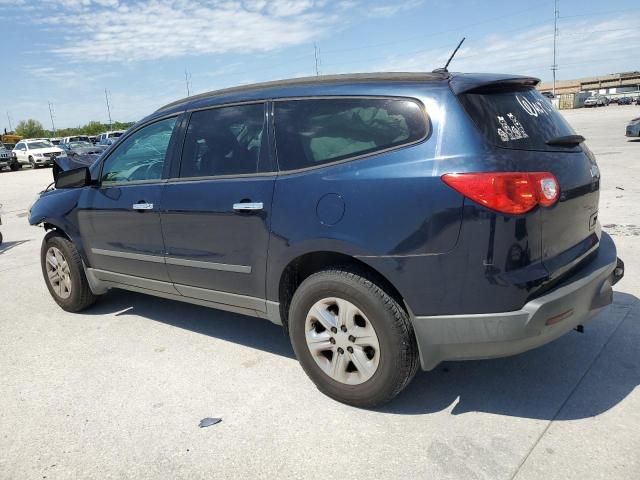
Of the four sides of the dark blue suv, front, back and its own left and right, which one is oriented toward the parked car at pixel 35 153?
front

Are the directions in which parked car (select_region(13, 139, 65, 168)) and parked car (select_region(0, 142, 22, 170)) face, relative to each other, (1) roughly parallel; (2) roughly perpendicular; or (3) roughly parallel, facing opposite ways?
roughly parallel

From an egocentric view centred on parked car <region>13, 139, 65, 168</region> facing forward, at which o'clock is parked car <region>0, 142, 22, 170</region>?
parked car <region>0, 142, 22, 170</region> is roughly at 4 o'clock from parked car <region>13, 139, 65, 168</region>.

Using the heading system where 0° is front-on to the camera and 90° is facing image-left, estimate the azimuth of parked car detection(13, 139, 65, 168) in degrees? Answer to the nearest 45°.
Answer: approximately 315°

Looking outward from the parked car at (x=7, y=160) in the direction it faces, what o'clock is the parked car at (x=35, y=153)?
the parked car at (x=35, y=153) is roughly at 10 o'clock from the parked car at (x=7, y=160).

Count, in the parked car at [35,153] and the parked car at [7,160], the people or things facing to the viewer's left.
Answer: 0

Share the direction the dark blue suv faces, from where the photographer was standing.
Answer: facing away from the viewer and to the left of the viewer

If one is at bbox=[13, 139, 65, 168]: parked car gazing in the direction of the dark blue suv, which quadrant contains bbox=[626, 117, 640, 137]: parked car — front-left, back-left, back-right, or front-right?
front-left

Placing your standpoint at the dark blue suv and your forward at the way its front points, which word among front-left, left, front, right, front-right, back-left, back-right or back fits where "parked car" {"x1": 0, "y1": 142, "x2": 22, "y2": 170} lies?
front

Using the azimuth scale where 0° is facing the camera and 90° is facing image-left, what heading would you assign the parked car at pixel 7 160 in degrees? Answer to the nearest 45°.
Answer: approximately 315°

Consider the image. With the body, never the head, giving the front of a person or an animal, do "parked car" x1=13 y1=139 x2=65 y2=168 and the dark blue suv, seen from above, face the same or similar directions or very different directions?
very different directions
